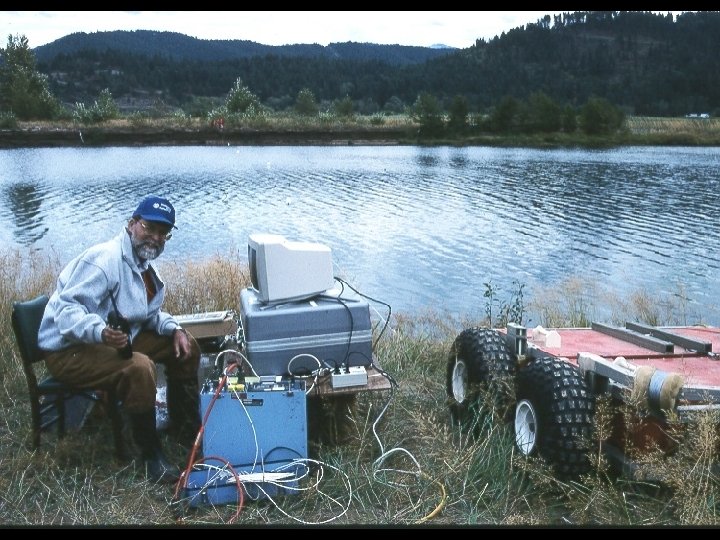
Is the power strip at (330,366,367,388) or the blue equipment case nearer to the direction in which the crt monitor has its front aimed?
the blue equipment case

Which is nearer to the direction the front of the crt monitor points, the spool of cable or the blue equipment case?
the blue equipment case

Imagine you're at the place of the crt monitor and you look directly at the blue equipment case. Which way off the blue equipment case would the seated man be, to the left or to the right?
right

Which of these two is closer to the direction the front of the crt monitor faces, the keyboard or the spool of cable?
the keyboard

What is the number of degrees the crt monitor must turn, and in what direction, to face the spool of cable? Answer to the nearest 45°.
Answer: approximately 135° to its left

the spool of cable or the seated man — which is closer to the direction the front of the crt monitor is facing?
the seated man

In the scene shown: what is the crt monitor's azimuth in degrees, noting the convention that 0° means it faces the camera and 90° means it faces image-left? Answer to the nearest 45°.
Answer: approximately 90°

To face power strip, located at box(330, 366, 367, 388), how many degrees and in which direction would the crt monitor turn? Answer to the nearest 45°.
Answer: approximately 135° to its left

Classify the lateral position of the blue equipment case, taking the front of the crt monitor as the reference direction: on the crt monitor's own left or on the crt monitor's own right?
on the crt monitor's own left

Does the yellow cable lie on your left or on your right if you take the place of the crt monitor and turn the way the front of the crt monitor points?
on your left

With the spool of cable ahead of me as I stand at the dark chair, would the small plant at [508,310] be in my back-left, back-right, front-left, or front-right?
front-left

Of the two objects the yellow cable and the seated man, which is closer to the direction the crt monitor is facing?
the seated man

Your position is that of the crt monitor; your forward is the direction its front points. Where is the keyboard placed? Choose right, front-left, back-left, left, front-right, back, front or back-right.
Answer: front-right
